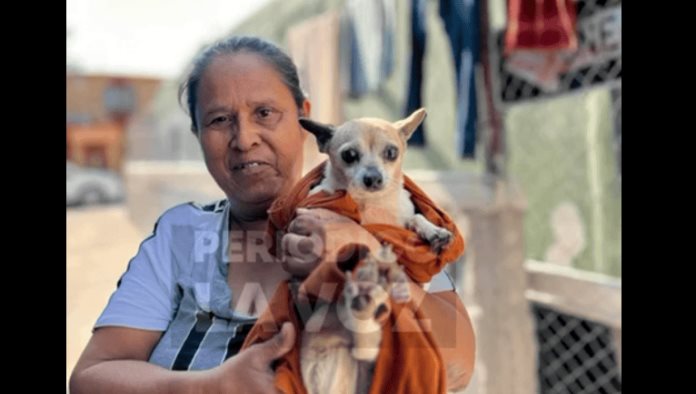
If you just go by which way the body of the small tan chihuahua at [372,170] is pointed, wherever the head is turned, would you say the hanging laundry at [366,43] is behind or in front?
behind

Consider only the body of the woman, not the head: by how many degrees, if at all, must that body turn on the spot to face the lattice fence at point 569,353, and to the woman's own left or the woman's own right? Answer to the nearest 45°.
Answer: approximately 135° to the woman's own left

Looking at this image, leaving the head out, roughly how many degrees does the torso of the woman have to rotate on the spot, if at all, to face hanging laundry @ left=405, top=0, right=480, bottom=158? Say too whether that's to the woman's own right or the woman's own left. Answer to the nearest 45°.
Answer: approximately 135° to the woman's own left

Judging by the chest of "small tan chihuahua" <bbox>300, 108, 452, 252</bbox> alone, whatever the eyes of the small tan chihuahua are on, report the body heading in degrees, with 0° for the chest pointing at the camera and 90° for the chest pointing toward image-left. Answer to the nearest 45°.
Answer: approximately 0°

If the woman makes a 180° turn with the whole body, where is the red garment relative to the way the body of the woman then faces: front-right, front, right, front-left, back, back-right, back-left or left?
front-right

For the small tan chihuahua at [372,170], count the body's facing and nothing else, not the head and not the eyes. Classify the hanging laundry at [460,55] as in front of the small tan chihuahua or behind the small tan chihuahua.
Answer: behind

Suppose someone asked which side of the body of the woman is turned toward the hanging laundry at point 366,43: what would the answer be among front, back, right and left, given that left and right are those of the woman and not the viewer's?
back

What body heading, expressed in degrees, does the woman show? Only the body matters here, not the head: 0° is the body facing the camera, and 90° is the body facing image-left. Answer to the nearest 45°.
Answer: approximately 0°
